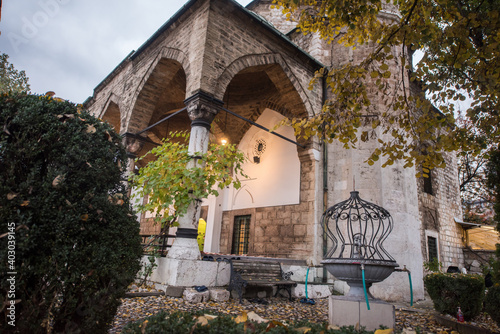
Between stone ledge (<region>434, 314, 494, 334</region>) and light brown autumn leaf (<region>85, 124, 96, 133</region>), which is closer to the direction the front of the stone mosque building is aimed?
the light brown autumn leaf

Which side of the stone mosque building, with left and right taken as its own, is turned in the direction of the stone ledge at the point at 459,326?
left

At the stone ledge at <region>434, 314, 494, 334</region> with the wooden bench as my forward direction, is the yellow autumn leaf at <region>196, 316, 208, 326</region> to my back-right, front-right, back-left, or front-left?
front-left

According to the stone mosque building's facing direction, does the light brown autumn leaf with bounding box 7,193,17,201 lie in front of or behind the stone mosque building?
in front

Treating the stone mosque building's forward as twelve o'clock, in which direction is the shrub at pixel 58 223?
The shrub is roughly at 11 o'clock from the stone mosque building.

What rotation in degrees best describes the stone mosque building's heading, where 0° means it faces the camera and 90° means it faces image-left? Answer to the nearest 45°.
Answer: approximately 45°
